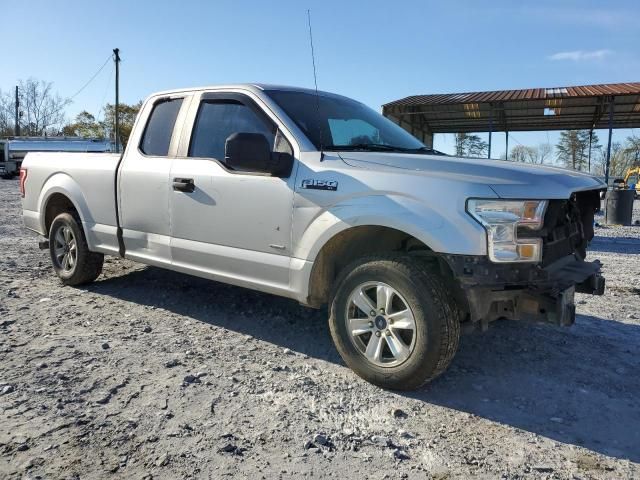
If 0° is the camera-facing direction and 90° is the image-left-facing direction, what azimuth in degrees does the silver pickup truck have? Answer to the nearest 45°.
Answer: approximately 315°

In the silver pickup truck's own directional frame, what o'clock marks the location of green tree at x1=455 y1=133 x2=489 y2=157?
The green tree is roughly at 8 o'clock from the silver pickup truck.

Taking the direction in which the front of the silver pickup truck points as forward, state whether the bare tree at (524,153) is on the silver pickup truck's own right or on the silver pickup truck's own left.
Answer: on the silver pickup truck's own left

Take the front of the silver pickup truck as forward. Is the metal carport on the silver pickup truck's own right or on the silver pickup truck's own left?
on the silver pickup truck's own left

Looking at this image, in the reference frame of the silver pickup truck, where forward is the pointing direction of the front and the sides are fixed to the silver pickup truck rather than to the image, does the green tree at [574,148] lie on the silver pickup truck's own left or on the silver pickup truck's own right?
on the silver pickup truck's own left
